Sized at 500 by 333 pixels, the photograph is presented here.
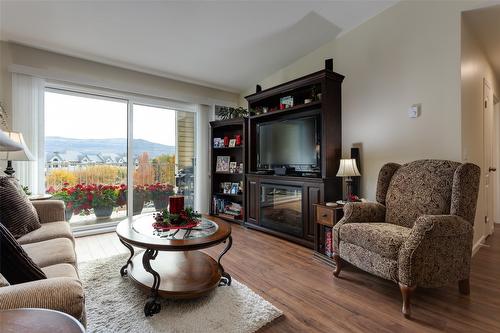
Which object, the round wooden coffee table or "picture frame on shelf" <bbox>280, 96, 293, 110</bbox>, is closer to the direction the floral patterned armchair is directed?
the round wooden coffee table

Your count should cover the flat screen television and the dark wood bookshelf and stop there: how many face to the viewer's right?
0

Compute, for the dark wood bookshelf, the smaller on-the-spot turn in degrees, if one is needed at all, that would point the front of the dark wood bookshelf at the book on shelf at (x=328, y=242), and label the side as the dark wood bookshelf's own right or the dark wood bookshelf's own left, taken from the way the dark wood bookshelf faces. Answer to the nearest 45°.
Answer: approximately 90° to the dark wood bookshelf's own left

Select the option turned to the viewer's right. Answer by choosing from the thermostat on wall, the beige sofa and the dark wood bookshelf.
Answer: the beige sofa

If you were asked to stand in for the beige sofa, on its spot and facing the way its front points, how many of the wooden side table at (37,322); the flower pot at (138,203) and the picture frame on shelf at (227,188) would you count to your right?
1

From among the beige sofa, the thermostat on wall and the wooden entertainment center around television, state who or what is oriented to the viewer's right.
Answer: the beige sofa

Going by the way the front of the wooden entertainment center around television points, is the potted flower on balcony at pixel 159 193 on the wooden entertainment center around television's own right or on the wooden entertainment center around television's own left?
on the wooden entertainment center around television's own right

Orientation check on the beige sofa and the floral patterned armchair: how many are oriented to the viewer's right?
1

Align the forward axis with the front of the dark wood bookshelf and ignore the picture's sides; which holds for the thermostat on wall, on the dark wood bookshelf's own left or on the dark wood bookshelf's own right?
on the dark wood bookshelf's own left

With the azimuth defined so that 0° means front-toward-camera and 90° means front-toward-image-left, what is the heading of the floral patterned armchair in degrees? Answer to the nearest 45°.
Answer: approximately 45°

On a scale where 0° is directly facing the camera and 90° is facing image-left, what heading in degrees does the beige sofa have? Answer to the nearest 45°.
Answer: approximately 270°

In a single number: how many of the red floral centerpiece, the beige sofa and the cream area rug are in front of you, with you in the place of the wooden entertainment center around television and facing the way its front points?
3

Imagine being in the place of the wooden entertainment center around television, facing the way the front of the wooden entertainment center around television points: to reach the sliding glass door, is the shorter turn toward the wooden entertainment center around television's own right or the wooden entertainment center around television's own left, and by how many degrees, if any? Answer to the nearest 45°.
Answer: approximately 45° to the wooden entertainment center around television's own right
